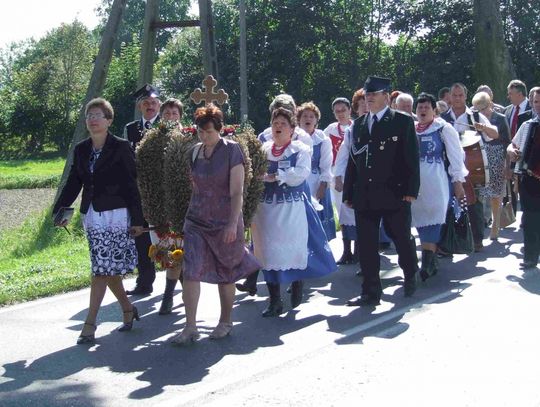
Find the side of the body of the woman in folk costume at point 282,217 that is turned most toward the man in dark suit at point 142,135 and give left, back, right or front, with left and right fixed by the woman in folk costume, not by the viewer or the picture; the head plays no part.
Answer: right

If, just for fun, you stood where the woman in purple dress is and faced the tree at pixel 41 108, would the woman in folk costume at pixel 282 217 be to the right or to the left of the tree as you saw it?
right

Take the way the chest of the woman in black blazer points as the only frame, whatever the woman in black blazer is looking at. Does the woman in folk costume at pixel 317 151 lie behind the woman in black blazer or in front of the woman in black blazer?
behind

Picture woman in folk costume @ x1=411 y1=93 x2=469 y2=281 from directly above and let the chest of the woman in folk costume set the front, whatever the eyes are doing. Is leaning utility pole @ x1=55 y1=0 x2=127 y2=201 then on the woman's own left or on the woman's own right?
on the woman's own right
